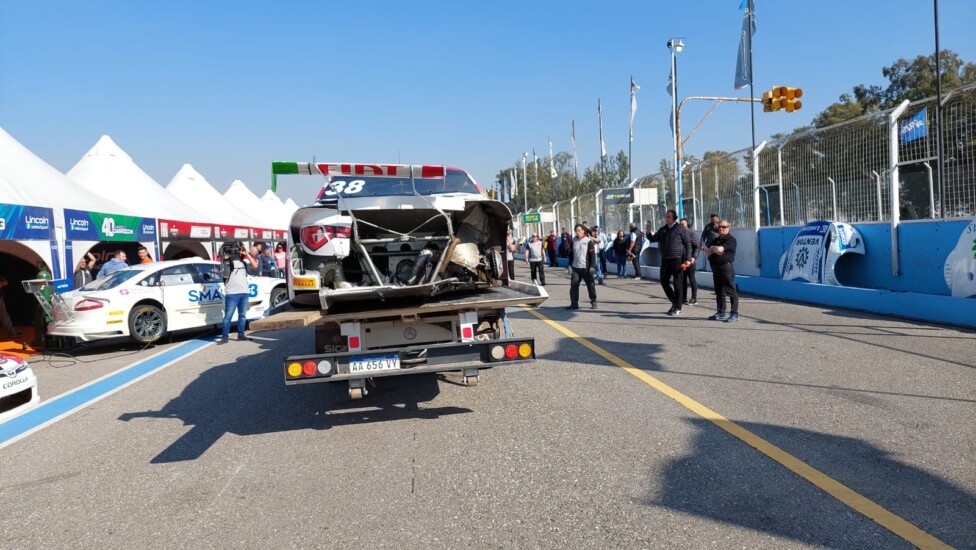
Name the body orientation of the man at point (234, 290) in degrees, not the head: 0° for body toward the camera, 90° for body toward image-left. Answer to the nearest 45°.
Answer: approximately 0°

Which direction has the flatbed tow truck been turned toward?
away from the camera

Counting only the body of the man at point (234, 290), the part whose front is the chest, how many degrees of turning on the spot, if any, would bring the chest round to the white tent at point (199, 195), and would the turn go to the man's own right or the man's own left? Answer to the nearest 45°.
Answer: approximately 180°

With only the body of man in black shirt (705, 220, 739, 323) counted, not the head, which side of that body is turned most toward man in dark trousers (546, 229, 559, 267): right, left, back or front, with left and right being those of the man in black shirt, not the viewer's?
right

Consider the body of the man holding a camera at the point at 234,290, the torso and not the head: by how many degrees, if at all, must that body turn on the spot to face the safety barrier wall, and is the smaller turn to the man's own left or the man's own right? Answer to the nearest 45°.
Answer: approximately 90° to the man's own left

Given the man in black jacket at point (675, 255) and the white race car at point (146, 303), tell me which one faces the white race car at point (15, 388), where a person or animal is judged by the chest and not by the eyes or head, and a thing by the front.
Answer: the man in black jacket

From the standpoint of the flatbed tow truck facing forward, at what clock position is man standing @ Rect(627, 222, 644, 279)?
The man standing is roughly at 1 o'clock from the flatbed tow truck.
